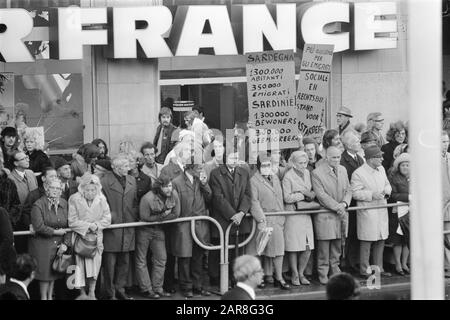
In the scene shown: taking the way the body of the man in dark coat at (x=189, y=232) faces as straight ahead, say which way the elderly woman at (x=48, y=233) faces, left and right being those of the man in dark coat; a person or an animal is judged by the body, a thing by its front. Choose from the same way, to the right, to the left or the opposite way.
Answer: the same way

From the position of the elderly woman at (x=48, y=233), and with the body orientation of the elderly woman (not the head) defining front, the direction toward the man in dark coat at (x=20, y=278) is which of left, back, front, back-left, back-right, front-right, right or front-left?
front-right

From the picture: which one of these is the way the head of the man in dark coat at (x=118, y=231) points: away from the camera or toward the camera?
toward the camera

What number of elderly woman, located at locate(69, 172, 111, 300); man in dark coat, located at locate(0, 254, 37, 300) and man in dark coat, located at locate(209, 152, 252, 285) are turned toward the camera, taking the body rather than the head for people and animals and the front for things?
2

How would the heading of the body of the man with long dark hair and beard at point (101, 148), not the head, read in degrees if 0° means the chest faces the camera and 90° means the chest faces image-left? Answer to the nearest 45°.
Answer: approximately 45°

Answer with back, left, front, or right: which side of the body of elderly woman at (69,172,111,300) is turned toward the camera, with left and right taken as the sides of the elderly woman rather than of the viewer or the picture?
front

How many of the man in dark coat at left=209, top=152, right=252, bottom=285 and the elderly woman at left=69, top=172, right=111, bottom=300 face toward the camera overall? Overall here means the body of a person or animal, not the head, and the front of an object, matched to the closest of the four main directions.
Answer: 2

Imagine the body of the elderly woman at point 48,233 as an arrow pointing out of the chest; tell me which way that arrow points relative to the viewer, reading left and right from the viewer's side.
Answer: facing the viewer and to the right of the viewer

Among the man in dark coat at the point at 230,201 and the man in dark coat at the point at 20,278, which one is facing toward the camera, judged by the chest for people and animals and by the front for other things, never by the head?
the man in dark coat at the point at 230,201

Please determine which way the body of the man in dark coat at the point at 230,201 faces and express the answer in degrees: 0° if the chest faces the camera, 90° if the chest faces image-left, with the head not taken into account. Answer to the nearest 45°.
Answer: approximately 0°

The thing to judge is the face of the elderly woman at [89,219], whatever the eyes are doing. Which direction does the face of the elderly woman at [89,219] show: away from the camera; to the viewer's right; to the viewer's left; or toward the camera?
toward the camera

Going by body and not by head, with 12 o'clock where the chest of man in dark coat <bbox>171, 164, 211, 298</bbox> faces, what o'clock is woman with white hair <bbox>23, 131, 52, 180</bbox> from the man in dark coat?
The woman with white hair is roughly at 5 o'clock from the man in dark coat.

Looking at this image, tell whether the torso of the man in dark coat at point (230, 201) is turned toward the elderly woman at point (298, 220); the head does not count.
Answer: no
